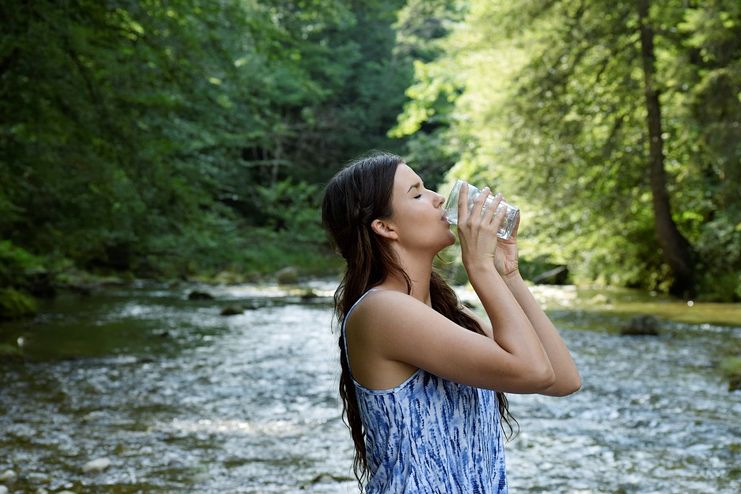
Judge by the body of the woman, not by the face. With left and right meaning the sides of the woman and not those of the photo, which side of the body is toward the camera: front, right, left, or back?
right

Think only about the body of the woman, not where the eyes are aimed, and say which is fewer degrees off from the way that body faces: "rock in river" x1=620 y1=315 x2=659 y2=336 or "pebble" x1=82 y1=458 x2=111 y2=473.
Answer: the rock in river

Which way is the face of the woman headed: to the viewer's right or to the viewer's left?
to the viewer's right

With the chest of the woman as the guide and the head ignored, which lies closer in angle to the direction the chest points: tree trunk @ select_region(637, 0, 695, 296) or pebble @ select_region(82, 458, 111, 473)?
the tree trunk

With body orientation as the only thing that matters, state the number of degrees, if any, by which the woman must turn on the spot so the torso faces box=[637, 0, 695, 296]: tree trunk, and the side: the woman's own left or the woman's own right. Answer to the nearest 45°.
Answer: approximately 90° to the woman's own left

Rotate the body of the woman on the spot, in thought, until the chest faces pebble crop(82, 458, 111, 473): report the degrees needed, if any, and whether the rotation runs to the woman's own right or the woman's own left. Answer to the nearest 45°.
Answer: approximately 135° to the woman's own left

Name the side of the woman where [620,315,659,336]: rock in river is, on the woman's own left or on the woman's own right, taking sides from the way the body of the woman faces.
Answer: on the woman's own left
